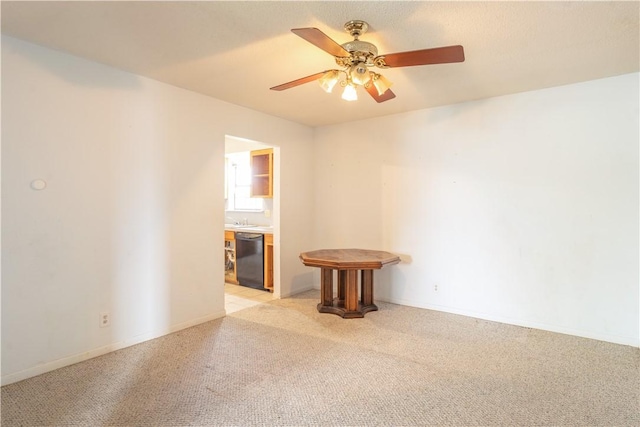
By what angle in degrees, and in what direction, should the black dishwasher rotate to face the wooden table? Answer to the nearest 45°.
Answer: approximately 90° to its left

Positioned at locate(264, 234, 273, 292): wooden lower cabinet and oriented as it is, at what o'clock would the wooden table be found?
The wooden table is roughly at 9 o'clock from the wooden lower cabinet.

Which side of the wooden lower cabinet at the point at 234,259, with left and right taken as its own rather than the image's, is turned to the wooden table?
left

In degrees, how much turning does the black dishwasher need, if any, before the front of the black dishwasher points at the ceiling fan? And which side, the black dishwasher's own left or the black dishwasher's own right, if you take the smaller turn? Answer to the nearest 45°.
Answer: approximately 45° to the black dishwasher's own left

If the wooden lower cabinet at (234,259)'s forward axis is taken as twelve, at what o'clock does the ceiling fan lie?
The ceiling fan is roughly at 10 o'clock from the wooden lower cabinet.
